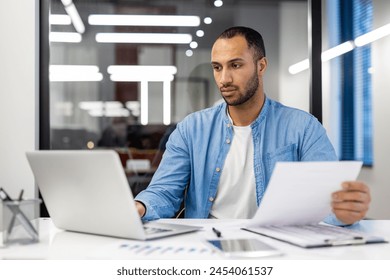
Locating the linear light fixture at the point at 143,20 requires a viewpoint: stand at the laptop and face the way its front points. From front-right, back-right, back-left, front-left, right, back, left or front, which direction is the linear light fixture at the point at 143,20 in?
front-left

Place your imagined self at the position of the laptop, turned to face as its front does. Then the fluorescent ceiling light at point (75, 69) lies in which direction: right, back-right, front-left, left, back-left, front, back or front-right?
front-left

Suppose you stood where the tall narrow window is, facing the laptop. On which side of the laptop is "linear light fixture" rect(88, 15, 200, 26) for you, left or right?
right

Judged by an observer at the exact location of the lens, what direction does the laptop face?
facing away from the viewer and to the right of the viewer

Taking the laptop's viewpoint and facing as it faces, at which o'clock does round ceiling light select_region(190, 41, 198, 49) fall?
The round ceiling light is roughly at 11 o'clock from the laptop.

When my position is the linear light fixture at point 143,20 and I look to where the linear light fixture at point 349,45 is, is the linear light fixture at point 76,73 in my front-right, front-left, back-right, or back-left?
back-left

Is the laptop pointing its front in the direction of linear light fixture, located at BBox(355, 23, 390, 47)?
yes
